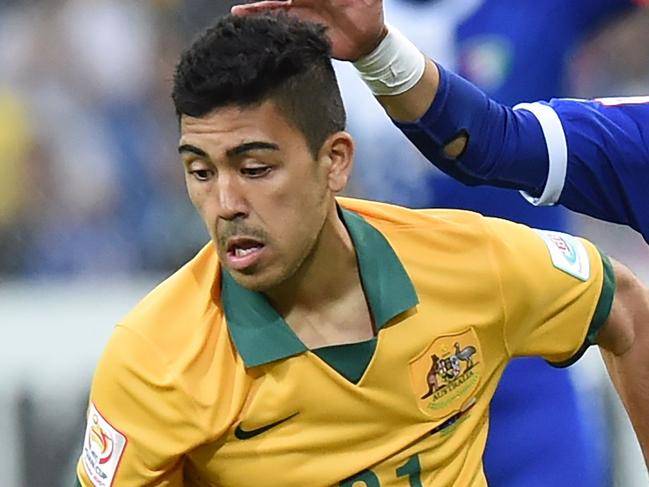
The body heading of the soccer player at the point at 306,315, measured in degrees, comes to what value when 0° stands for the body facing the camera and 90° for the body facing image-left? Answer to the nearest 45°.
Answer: approximately 0°

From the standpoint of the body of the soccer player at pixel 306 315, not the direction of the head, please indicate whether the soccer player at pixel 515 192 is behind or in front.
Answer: behind
